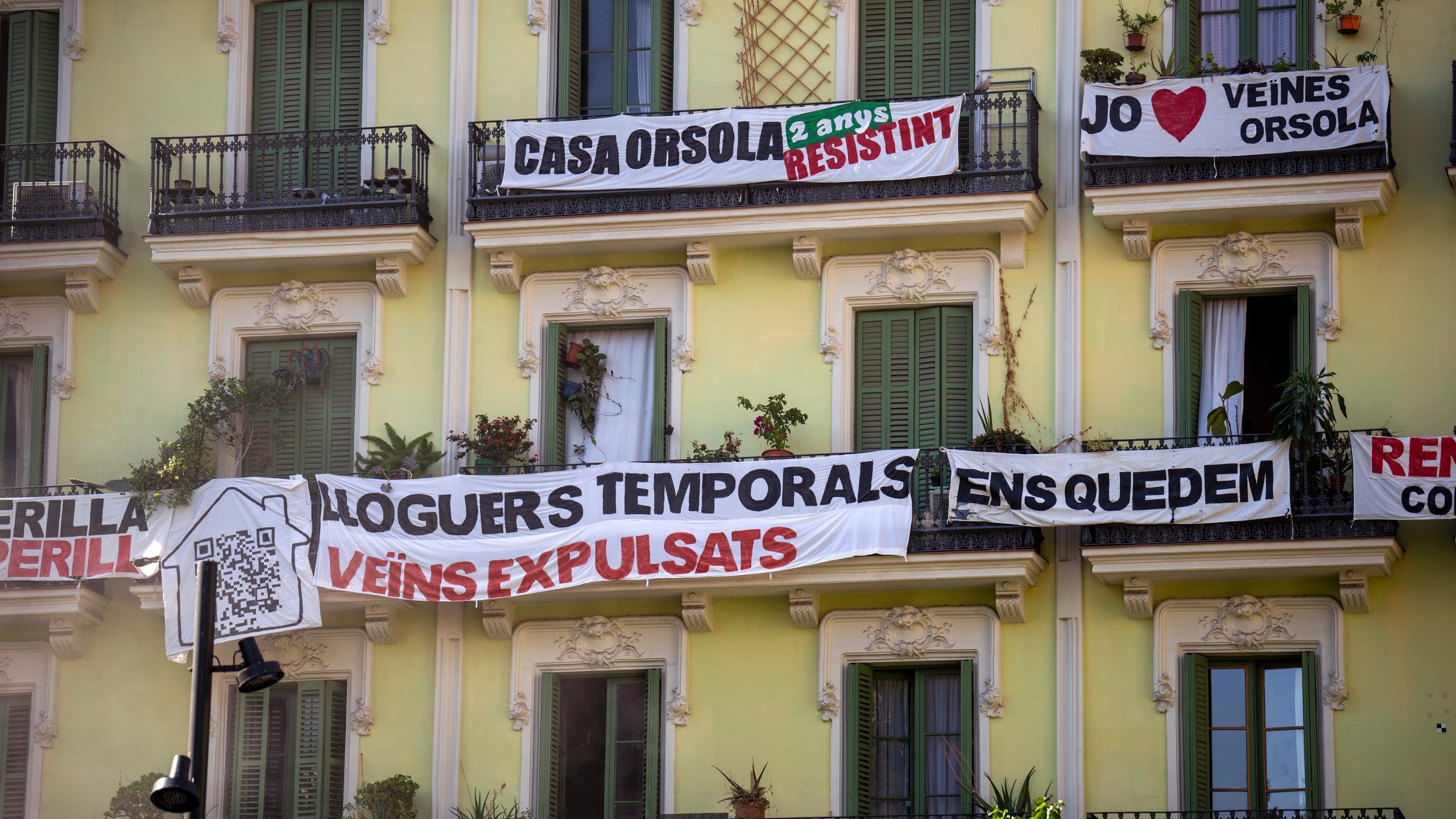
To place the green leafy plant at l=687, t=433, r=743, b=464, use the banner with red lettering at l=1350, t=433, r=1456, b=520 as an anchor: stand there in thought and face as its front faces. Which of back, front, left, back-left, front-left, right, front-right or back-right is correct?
right

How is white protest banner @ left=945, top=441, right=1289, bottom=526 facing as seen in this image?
toward the camera

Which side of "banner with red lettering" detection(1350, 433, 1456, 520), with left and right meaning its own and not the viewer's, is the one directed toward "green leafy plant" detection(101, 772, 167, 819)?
right

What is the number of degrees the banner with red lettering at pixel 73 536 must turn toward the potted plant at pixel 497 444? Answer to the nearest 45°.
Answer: approximately 90° to its left

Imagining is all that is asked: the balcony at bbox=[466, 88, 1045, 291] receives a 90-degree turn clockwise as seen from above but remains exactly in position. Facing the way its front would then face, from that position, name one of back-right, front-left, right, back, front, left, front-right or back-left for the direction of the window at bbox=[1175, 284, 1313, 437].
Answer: back

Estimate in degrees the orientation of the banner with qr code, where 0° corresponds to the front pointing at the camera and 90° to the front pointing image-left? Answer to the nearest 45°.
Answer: approximately 0°

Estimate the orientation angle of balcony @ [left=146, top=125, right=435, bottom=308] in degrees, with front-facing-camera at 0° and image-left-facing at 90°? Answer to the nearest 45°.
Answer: approximately 0°

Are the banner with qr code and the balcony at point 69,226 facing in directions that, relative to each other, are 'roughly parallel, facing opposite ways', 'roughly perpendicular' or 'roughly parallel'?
roughly parallel

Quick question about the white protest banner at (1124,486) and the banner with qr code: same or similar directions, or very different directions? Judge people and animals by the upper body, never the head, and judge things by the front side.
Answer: same or similar directions

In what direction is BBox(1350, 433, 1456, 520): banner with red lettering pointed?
toward the camera

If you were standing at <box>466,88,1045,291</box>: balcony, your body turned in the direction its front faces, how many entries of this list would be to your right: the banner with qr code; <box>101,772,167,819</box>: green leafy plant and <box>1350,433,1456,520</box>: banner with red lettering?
2

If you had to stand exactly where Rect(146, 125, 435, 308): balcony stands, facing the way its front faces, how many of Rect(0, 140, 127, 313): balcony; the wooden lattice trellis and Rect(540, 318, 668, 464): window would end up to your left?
2
